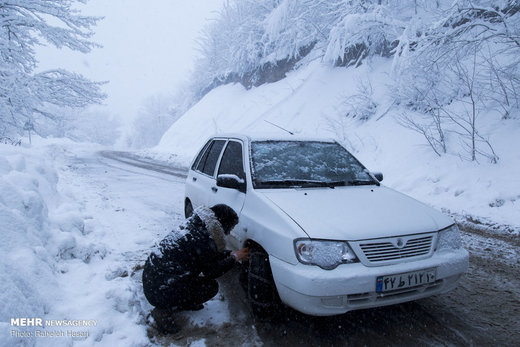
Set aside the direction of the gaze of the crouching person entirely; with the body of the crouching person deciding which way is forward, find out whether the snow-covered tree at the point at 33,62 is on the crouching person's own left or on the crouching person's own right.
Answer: on the crouching person's own left

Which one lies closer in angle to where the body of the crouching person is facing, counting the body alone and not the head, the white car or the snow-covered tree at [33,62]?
the white car

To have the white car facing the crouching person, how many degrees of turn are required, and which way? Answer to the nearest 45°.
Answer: approximately 45° to its right

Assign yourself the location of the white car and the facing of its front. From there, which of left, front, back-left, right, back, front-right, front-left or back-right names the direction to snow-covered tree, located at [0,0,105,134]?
back

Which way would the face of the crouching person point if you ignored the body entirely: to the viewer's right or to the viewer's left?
to the viewer's right

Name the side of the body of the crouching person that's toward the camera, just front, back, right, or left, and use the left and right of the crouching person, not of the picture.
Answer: right

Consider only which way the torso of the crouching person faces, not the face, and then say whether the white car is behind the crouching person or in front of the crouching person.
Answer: in front
